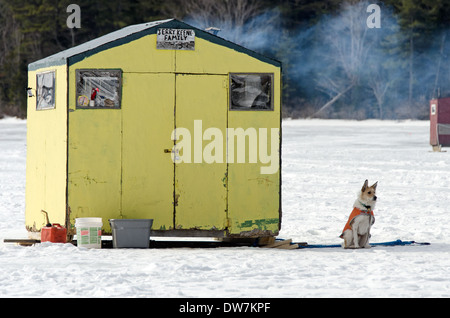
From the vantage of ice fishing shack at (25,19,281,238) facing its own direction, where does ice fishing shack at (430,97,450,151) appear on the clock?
ice fishing shack at (430,97,450,151) is roughly at 7 o'clock from ice fishing shack at (25,19,281,238).

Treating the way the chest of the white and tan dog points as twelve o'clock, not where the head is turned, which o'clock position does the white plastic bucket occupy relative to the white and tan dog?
The white plastic bucket is roughly at 4 o'clock from the white and tan dog.

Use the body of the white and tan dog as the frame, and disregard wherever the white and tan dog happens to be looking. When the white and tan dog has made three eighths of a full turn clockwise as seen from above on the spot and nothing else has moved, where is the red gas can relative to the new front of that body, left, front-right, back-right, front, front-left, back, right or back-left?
front

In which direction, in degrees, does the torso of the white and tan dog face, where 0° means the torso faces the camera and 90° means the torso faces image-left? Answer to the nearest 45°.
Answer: approximately 315°

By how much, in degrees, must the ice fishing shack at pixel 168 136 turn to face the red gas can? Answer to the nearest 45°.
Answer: approximately 90° to its right

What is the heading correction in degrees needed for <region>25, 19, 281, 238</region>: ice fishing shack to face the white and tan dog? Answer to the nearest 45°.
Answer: approximately 90° to its left

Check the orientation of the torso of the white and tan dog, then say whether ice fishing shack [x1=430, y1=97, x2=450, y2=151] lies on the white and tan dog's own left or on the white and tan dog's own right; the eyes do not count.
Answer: on the white and tan dog's own left

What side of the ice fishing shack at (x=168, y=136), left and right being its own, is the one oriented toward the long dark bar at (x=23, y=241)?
right

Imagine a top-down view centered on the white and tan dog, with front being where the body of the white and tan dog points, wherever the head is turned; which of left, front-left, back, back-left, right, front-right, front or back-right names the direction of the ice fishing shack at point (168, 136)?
back-right

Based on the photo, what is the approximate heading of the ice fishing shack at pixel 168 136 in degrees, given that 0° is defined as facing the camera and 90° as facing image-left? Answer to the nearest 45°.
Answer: approximately 0°
